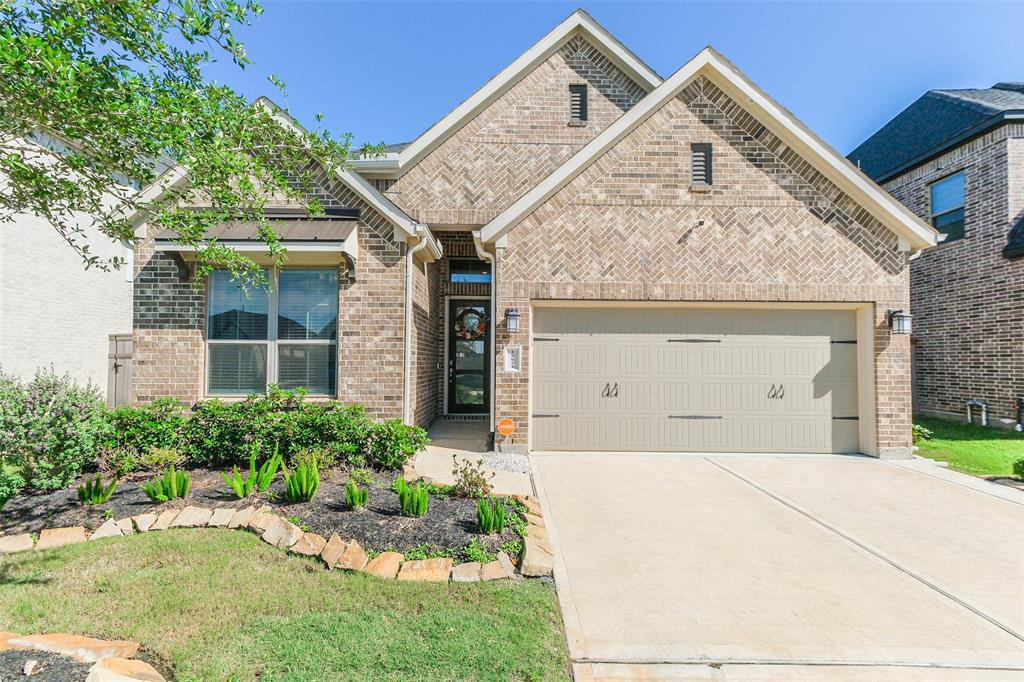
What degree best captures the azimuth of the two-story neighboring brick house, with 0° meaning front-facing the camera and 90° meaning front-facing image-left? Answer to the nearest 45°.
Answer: approximately 315°

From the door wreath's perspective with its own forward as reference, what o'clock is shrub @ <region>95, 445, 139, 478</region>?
The shrub is roughly at 1 o'clock from the door wreath.

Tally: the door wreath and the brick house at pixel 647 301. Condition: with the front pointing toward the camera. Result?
2

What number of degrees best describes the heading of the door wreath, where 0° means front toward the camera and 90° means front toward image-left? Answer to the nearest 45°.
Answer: approximately 0°

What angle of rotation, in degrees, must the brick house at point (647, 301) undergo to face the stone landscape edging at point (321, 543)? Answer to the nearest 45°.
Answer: approximately 45° to its right
